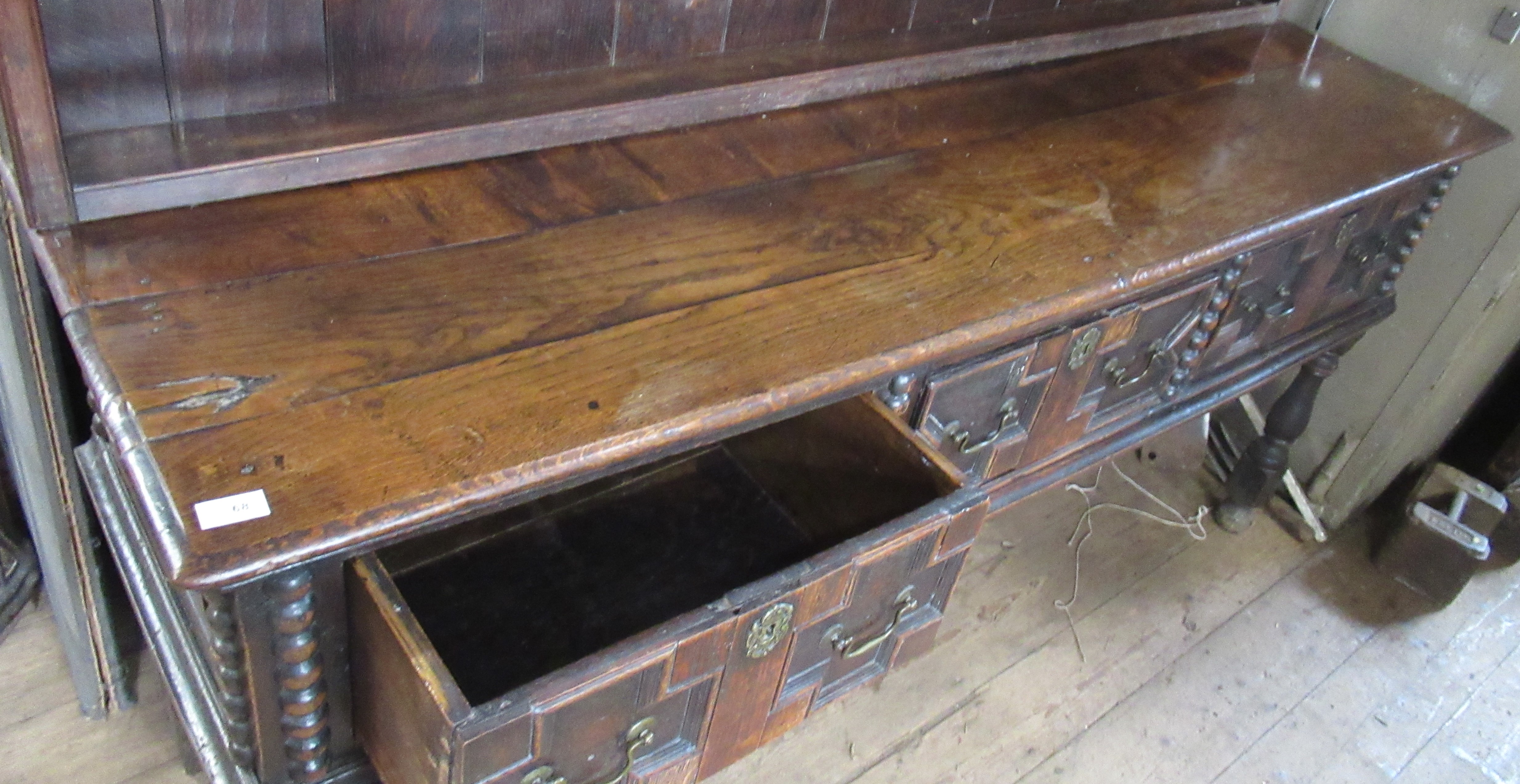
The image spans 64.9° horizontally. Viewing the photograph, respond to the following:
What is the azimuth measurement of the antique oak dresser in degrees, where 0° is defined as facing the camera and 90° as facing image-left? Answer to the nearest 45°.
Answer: approximately 315°
